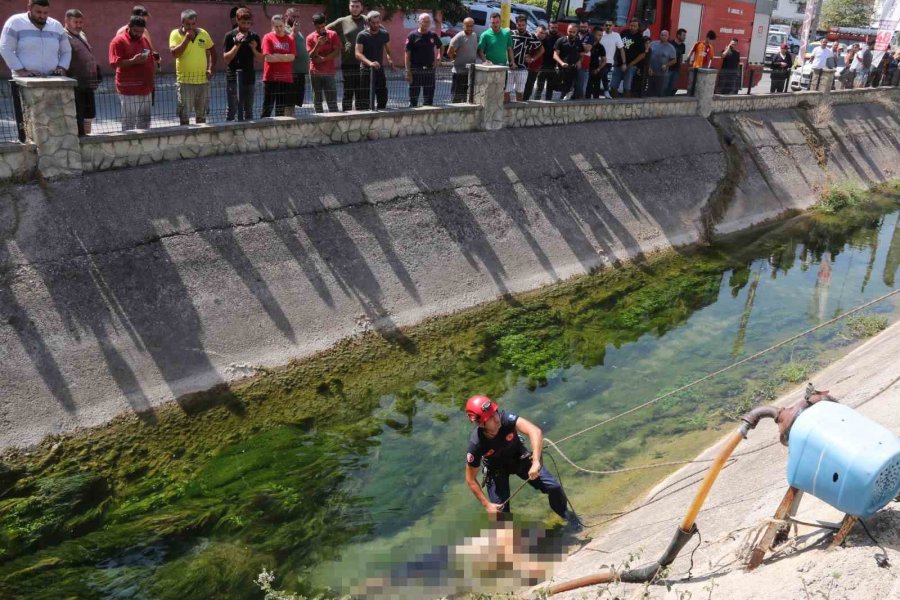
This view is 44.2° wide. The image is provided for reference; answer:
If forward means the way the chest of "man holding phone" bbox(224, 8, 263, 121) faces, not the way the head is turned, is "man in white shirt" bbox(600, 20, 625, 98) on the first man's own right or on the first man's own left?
on the first man's own left

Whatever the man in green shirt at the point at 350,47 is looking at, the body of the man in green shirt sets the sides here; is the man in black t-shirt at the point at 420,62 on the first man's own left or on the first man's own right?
on the first man's own left

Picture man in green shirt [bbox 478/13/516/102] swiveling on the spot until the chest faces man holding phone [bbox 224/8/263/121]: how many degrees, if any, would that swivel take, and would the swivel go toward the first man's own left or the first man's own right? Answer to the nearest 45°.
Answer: approximately 45° to the first man's own right

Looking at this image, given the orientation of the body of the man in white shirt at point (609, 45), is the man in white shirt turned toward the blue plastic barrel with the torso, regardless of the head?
yes

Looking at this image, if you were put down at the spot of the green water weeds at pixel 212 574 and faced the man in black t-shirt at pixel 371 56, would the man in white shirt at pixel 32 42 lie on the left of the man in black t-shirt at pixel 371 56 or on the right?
left

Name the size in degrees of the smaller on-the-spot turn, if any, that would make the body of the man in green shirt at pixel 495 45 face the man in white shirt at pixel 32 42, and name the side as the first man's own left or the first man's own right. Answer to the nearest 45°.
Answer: approximately 45° to the first man's own right

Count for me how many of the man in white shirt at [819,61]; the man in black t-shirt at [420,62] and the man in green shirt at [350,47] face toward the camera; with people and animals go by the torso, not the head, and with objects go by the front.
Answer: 3

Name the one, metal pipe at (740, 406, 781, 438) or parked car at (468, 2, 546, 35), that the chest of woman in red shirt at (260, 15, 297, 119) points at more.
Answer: the metal pipe

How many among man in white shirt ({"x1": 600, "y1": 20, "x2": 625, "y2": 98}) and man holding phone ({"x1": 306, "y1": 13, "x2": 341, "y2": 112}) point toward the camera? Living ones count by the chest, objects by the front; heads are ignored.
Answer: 2

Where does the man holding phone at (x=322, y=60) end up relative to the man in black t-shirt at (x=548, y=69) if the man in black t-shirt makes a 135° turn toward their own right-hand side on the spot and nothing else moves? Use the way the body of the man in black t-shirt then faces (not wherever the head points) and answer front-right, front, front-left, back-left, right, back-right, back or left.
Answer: left

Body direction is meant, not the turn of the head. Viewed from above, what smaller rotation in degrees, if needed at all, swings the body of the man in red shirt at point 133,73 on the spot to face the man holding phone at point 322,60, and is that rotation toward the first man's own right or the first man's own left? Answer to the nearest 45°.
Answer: approximately 90° to the first man's own left

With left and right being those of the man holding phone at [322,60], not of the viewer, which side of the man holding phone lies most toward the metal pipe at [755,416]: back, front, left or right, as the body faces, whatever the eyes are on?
front
